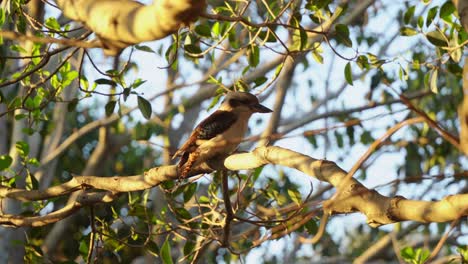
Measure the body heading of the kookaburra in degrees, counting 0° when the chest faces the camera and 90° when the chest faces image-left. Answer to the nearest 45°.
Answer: approximately 270°
